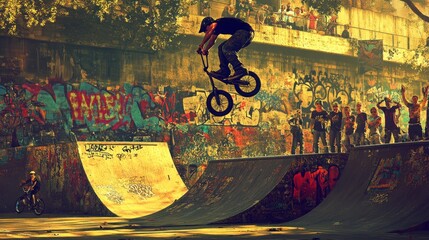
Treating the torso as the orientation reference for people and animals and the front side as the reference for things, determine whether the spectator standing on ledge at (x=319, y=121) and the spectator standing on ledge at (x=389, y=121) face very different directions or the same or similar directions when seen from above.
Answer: same or similar directions

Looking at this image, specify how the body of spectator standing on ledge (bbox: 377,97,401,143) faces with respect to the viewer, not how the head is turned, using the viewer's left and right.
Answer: facing the viewer

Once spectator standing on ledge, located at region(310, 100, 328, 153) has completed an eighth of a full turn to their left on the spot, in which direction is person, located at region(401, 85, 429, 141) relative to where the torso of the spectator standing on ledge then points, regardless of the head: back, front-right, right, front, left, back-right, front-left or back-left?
front

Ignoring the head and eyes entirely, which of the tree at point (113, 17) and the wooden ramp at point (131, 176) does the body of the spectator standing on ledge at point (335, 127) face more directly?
the wooden ramp

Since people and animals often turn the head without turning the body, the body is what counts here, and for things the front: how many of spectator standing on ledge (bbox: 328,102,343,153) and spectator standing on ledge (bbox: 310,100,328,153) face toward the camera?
2

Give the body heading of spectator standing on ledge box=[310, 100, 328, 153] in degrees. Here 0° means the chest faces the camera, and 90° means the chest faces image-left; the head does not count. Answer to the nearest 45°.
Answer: approximately 0°

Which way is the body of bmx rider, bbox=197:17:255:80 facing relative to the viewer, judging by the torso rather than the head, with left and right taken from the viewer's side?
facing to the left of the viewer

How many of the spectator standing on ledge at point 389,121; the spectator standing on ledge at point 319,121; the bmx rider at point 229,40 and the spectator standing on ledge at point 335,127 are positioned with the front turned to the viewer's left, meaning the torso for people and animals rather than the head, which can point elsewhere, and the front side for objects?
1

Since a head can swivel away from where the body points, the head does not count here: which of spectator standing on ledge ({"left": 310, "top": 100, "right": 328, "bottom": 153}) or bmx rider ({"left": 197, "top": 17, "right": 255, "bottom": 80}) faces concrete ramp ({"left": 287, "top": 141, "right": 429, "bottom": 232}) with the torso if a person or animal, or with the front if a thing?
the spectator standing on ledge

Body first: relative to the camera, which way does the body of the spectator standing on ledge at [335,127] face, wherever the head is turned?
toward the camera

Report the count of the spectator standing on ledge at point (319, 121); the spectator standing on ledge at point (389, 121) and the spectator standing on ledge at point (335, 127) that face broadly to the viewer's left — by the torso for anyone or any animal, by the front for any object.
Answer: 0

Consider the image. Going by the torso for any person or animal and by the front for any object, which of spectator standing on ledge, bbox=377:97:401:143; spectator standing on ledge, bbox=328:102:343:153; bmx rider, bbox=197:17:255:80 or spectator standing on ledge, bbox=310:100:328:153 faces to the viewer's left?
the bmx rider

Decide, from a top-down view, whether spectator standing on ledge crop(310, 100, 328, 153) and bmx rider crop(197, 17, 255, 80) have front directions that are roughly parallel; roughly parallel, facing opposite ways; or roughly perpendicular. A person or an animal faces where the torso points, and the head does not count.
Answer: roughly perpendicular

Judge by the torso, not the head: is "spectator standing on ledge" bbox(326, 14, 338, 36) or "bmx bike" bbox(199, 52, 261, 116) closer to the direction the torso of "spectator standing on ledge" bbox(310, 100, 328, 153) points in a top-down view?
the bmx bike
